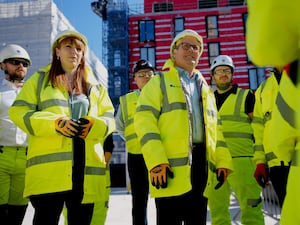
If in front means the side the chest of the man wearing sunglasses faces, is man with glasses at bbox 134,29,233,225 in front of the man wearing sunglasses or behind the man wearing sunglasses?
in front

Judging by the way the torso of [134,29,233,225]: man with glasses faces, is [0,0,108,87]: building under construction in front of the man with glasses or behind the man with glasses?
behind

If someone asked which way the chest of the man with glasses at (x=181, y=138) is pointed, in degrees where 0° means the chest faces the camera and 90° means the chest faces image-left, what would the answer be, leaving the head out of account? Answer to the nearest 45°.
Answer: approximately 315°

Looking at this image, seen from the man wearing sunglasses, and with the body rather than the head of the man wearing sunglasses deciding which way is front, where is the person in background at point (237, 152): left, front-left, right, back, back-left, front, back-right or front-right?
front-left

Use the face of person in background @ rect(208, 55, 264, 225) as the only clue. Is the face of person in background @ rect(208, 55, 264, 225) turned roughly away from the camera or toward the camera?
toward the camera

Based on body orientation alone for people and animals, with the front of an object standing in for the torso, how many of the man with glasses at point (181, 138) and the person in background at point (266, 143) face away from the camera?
0

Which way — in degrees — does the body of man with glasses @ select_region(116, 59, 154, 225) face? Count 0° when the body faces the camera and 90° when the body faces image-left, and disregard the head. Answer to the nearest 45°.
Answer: approximately 315°

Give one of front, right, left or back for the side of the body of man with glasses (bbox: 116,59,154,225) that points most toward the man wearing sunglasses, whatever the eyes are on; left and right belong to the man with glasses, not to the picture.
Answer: right
